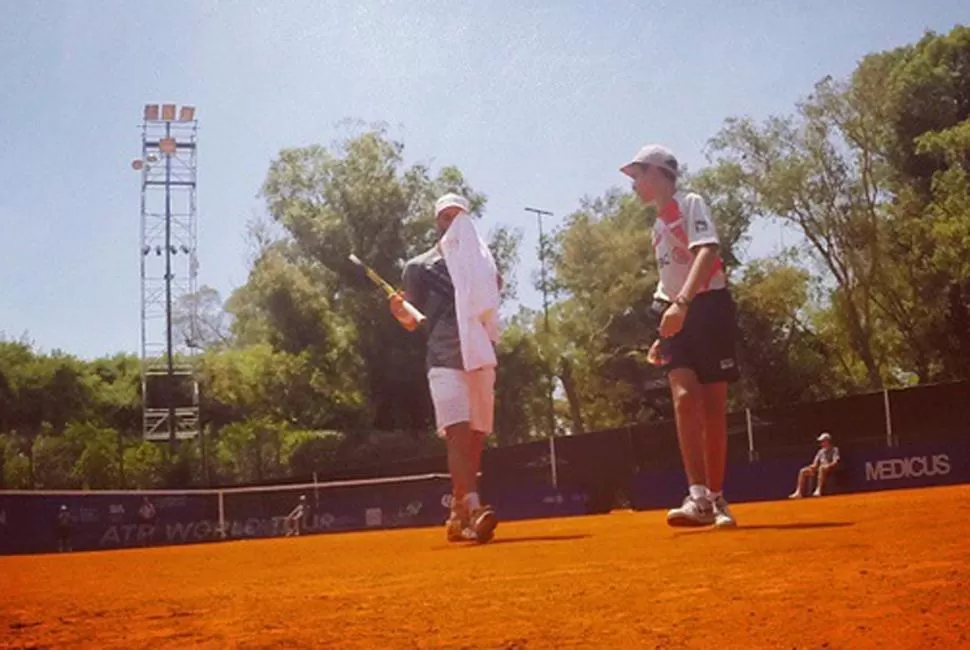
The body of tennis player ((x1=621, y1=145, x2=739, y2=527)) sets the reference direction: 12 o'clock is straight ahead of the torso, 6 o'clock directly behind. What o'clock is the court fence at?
The court fence is roughly at 4 o'clock from the tennis player.

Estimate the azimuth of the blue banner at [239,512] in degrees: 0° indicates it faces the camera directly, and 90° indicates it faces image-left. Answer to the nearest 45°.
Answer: approximately 0°

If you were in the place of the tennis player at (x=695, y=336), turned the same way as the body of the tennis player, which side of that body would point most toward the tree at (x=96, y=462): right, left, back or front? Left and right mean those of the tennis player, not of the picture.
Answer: right

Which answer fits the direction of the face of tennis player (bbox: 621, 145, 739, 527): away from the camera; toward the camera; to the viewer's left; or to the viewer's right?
to the viewer's left

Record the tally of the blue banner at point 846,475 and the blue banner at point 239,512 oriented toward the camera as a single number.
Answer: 2

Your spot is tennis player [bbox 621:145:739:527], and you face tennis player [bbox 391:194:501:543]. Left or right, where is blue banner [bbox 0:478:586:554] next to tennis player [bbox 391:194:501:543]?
right

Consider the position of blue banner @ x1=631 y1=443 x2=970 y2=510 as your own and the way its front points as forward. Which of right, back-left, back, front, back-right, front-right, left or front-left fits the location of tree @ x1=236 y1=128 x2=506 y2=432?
back-right

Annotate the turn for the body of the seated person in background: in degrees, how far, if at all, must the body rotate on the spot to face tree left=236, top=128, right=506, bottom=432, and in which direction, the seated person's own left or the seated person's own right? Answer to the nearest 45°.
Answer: approximately 90° to the seated person's own right

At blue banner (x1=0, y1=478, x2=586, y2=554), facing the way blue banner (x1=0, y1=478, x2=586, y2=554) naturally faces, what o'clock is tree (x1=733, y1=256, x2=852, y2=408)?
The tree is roughly at 8 o'clock from the blue banner.
